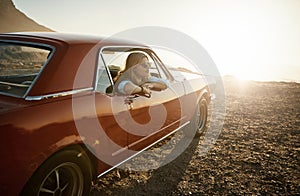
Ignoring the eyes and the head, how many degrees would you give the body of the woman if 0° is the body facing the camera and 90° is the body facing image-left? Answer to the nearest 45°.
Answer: approximately 315°

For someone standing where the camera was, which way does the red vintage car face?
facing away from the viewer and to the right of the viewer
